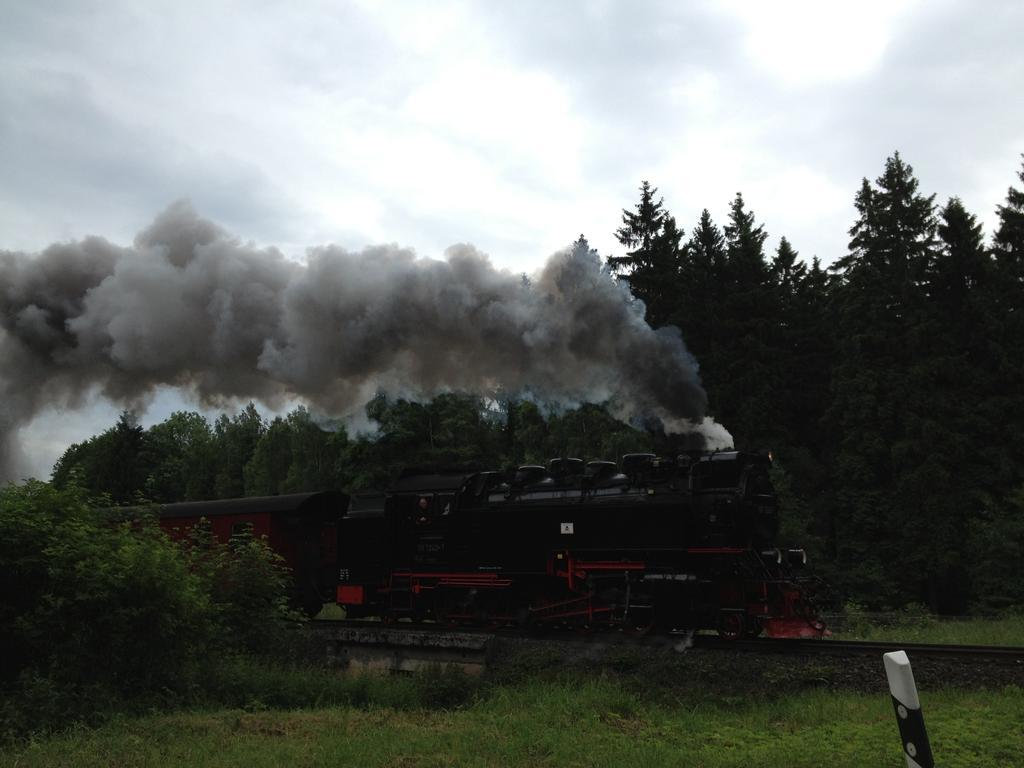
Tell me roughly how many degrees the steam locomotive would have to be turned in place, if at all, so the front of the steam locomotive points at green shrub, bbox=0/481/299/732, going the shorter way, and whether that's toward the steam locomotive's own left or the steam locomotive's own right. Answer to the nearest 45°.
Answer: approximately 90° to the steam locomotive's own right

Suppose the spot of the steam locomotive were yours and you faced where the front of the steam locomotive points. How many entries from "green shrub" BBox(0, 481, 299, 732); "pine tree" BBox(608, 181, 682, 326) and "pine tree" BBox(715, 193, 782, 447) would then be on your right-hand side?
1

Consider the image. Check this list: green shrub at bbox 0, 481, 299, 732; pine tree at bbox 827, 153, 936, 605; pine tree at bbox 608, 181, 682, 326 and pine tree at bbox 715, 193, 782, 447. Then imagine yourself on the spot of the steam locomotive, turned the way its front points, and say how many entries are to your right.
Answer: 1

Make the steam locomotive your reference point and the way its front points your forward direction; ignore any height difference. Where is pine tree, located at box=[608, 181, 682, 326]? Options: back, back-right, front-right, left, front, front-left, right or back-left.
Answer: back-left

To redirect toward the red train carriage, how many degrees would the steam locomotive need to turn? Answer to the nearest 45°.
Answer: approximately 180°

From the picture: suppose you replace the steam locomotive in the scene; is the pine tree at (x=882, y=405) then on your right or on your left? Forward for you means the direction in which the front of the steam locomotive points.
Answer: on your left

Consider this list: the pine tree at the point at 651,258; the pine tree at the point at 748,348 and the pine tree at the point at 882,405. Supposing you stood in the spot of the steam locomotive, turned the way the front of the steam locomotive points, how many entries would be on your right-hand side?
0

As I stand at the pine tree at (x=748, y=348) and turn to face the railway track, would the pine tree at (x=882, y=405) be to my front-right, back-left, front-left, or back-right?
front-left

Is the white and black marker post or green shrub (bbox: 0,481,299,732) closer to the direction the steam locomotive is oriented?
the white and black marker post

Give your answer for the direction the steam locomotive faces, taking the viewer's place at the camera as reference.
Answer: facing the viewer and to the right of the viewer
